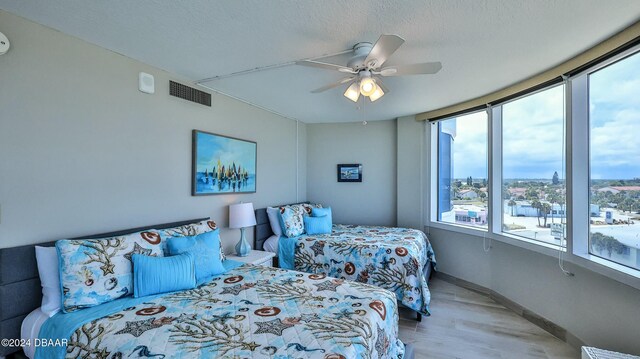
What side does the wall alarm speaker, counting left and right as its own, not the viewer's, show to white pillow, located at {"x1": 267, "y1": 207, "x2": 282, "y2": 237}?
left

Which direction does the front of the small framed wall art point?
toward the camera

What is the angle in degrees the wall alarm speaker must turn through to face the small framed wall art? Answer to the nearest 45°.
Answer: approximately 45° to its left

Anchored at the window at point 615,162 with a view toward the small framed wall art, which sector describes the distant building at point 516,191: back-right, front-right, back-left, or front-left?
front-right

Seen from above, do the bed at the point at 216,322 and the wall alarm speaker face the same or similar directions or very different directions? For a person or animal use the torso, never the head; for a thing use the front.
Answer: same or similar directions

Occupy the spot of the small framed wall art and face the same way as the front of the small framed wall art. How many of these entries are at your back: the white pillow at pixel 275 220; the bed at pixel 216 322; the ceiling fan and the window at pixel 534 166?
0

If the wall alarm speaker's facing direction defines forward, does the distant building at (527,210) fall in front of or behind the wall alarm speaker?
in front

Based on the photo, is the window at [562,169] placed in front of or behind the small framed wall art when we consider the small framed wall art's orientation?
in front

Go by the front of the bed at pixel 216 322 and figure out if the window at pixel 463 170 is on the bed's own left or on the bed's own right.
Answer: on the bed's own left

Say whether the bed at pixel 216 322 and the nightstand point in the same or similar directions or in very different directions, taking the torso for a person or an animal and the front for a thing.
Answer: same or similar directions

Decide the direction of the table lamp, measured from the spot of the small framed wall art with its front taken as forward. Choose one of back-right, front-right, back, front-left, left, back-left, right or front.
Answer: front-right

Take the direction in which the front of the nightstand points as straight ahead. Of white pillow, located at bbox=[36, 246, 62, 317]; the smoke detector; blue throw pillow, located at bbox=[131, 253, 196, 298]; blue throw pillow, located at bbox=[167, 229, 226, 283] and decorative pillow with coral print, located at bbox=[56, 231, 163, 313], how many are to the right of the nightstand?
5

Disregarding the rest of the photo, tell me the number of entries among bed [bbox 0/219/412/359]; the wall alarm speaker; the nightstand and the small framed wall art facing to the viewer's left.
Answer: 0

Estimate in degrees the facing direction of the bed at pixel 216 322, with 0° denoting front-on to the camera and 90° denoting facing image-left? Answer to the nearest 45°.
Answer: approximately 315°

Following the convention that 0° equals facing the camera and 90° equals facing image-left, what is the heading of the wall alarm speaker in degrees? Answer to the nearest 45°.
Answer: approximately 315°

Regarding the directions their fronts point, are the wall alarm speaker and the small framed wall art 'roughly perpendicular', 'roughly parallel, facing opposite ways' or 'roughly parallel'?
roughly perpendicular
